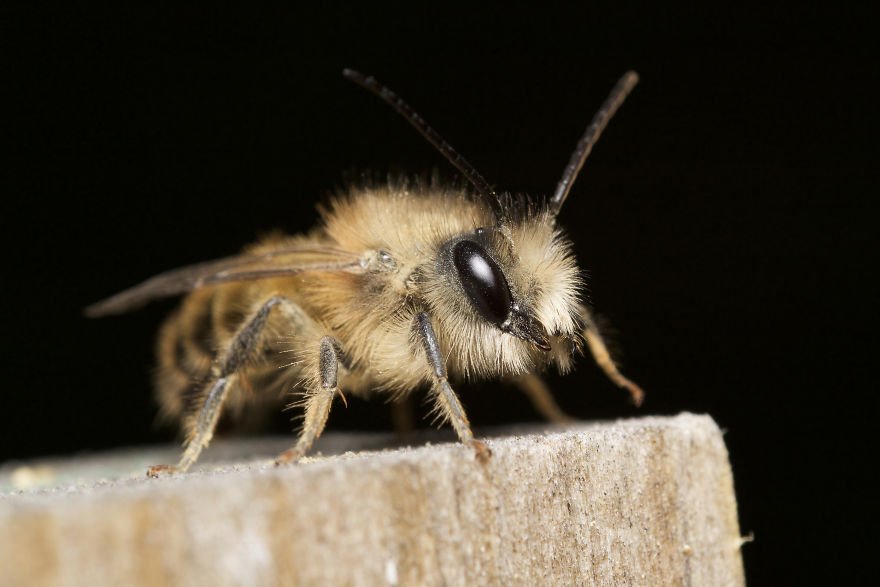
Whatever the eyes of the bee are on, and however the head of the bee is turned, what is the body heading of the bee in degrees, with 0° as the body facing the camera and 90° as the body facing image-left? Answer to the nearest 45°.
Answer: approximately 315°
